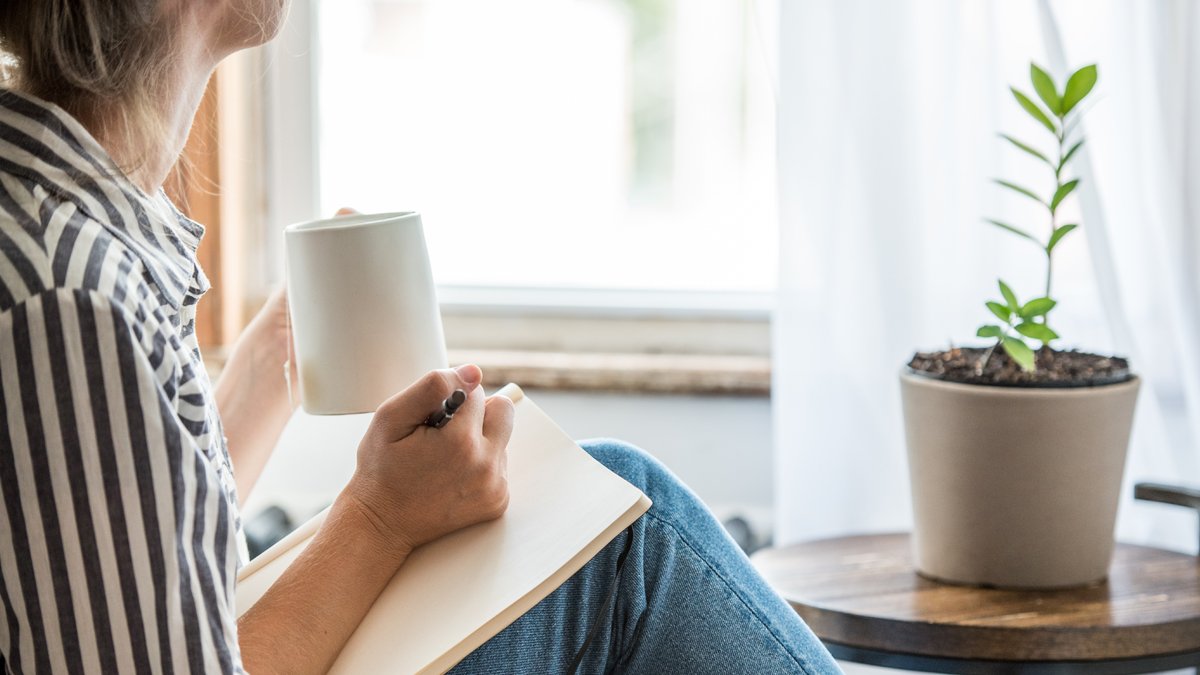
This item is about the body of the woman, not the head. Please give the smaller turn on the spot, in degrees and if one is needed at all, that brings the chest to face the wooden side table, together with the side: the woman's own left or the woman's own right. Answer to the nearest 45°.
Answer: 0° — they already face it

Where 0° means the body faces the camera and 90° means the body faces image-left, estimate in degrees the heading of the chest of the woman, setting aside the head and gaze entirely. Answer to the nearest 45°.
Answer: approximately 270°

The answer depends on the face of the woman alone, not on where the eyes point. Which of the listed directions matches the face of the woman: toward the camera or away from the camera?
away from the camera
